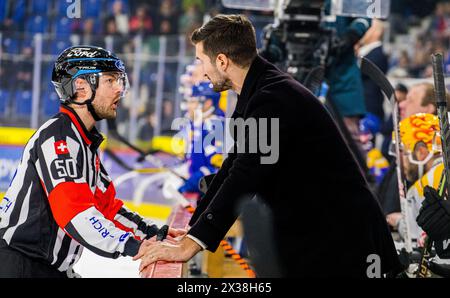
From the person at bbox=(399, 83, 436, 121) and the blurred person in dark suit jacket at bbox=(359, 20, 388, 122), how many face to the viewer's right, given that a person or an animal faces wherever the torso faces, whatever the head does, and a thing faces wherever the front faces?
0

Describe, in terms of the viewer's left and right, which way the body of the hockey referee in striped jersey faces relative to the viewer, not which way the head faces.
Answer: facing to the right of the viewer

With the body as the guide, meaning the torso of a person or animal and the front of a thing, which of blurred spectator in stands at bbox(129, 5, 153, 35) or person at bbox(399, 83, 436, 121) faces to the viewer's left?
person at bbox(399, 83, 436, 121)

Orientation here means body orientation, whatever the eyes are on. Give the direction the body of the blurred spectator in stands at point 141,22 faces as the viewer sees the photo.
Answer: toward the camera

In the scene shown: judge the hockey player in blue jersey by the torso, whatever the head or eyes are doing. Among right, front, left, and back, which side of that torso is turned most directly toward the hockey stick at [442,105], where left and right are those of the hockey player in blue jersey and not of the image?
left

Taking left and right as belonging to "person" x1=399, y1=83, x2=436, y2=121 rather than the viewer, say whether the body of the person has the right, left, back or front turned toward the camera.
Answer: left

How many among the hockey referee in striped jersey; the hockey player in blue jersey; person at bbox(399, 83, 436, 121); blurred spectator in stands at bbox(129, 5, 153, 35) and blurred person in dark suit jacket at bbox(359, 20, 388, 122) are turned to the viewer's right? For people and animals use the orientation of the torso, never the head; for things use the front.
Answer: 1

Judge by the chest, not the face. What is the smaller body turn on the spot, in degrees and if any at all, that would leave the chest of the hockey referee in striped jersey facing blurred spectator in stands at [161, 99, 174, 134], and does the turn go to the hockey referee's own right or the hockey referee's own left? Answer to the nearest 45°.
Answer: approximately 90° to the hockey referee's own left

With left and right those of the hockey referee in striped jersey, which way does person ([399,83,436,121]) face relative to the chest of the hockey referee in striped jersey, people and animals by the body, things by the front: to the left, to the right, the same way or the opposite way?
the opposite way

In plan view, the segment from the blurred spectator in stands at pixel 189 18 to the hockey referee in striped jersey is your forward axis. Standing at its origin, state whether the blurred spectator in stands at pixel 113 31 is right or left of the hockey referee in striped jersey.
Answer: right

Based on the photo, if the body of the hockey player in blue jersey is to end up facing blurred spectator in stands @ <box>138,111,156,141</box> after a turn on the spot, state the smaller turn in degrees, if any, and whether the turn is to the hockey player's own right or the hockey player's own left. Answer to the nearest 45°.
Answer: approximately 90° to the hockey player's own right

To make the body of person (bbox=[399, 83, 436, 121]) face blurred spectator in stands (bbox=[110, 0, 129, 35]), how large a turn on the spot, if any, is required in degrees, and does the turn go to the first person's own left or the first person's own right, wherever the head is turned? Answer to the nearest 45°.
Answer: approximately 45° to the first person's own right

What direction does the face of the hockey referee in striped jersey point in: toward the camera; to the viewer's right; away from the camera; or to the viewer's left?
to the viewer's right
